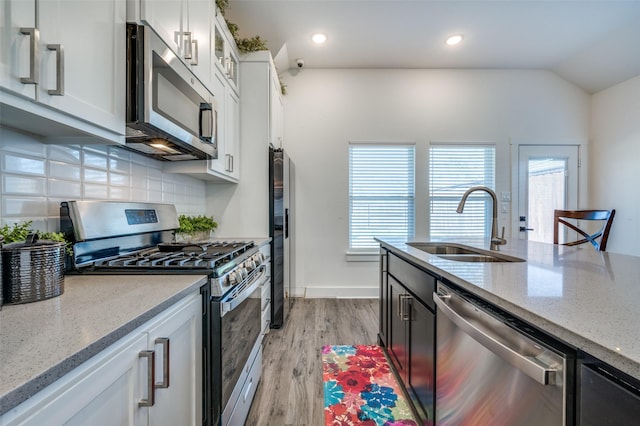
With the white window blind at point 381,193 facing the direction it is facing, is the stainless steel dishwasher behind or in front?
in front

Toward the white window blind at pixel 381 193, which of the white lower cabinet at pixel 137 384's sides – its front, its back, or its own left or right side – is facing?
left

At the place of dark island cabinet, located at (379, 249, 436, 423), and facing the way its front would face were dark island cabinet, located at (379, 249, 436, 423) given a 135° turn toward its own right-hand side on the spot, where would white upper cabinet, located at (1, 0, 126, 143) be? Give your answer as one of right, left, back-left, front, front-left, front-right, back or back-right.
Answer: back

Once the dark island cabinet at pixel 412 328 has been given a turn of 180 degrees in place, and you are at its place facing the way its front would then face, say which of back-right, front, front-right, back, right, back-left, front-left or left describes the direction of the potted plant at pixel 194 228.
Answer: back

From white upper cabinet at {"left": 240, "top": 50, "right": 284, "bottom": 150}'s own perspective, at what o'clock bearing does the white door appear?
The white door is roughly at 12 o'clock from the white upper cabinet.

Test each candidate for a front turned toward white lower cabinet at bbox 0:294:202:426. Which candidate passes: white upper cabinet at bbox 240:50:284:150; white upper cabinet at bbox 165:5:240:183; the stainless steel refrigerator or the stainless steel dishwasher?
the stainless steel dishwasher

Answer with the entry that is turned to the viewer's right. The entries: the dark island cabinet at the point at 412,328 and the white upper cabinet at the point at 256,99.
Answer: the white upper cabinet

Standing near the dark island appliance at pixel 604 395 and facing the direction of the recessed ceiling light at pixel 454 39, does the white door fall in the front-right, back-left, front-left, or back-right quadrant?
front-right

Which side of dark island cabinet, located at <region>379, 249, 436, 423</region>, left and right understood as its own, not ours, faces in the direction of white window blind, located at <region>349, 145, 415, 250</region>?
right

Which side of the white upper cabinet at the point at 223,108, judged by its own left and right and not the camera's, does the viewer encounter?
right

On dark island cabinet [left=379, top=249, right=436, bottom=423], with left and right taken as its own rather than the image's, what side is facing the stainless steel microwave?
front

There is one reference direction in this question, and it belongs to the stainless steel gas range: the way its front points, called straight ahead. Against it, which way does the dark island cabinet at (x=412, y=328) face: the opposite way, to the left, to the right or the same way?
the opposite way

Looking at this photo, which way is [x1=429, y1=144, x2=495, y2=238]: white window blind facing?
toward the camera

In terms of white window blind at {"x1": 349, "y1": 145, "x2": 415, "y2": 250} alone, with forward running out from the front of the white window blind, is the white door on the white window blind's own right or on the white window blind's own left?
on the white window blind's own left
